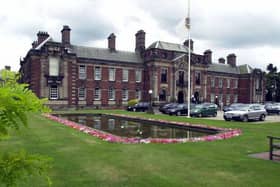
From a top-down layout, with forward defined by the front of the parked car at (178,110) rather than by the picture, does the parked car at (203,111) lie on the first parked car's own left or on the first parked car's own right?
on the first parked car's own left

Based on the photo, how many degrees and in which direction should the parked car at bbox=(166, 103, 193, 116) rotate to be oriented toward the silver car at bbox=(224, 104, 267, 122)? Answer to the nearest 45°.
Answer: approximately 90° to its left

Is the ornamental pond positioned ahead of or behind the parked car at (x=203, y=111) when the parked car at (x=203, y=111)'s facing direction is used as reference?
ahead

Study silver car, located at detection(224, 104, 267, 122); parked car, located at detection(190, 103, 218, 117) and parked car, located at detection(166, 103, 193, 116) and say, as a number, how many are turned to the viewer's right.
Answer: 0

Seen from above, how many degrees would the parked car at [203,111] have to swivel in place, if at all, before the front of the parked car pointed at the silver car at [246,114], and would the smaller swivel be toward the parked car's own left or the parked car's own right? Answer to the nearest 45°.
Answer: approximately 90° to the parked car's own left

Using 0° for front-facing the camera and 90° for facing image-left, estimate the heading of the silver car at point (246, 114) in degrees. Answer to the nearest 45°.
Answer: approximately 45°

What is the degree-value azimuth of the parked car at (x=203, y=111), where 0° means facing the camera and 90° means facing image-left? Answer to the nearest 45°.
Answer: approximately 45°

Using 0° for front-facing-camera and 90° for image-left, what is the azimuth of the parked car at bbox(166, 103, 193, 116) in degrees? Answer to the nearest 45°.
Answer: approximately 45°

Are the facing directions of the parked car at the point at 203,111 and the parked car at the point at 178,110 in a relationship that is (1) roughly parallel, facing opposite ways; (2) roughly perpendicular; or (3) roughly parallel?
roughly parallel

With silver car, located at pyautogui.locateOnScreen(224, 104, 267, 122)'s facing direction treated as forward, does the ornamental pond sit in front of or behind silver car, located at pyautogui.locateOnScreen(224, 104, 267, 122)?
in front

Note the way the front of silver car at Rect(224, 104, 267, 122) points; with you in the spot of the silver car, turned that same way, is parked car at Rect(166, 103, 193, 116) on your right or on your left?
on your right
